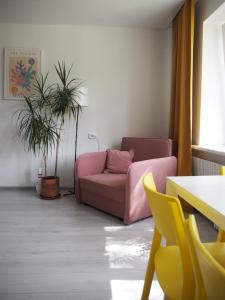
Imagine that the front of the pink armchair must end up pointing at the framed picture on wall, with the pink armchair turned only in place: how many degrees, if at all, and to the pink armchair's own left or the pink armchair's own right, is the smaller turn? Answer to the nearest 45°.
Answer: approximately 90° to the pink armchair's own right

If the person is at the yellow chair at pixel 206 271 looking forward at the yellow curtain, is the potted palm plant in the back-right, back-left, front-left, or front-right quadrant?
front-left

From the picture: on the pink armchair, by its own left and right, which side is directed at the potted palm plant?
right

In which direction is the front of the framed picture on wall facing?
toward the camera

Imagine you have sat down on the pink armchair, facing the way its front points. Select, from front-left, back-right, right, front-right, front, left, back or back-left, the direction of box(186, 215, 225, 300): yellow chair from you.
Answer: front-left

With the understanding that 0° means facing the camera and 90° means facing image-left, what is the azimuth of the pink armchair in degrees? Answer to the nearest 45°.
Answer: approximately 45°

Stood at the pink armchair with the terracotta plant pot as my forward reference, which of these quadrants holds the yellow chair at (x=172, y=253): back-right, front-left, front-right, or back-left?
back-left

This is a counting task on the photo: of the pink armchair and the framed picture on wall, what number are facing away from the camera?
0

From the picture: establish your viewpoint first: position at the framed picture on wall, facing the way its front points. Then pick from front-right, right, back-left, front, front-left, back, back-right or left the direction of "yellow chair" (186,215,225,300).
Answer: front

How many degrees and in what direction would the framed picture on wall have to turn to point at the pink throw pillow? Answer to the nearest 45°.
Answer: approximately 45° to its left
